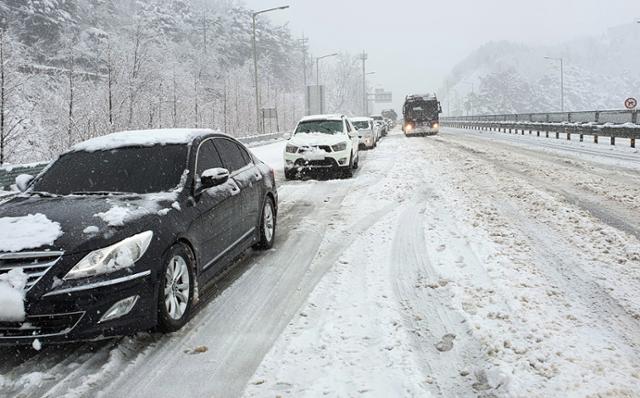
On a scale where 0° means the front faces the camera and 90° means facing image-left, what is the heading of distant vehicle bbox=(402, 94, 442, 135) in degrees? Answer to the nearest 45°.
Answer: approximately 0°

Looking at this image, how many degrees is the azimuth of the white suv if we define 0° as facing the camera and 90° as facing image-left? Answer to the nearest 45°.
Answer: approximately 0°

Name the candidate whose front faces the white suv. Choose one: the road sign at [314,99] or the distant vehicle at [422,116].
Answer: the distant vehicle

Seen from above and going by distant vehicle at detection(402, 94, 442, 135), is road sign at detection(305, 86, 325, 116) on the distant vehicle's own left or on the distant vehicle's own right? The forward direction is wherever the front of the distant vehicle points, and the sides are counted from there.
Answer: on the distant vehicle's own right

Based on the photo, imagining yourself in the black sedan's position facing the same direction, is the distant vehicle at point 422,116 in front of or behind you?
behind

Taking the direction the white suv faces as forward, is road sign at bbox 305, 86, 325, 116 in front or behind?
behind

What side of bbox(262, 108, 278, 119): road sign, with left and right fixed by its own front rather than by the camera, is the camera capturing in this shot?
back

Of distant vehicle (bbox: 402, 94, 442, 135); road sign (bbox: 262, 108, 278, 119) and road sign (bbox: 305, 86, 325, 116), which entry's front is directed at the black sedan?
the distant vehicle

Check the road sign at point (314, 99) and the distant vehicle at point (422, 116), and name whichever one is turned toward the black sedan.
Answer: the distant vehicle

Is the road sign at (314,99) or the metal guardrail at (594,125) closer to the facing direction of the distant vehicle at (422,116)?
the metal guardrail

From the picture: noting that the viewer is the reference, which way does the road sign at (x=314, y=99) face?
facing away from the viewer
